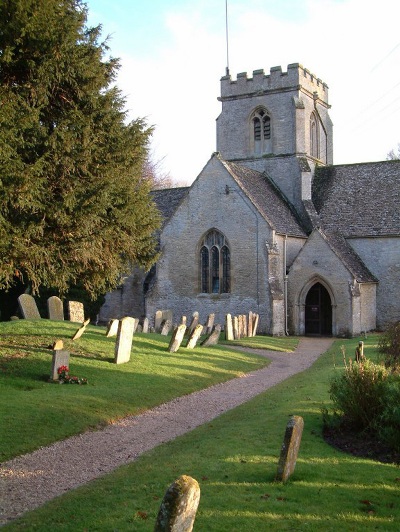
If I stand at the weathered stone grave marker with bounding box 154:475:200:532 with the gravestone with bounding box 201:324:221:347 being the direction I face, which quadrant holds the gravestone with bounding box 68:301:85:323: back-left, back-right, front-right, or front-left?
front-left

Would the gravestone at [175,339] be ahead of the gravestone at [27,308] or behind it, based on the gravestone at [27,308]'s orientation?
ahead

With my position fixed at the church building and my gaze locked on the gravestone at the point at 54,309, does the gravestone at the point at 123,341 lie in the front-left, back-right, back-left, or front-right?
front-left

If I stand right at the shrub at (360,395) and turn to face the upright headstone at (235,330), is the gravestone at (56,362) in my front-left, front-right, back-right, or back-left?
front-left

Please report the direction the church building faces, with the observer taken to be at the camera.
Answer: facing the viewer

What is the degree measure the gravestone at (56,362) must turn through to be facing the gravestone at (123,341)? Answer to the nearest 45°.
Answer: approximately 90° to its left

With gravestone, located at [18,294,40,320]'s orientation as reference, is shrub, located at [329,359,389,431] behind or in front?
in front

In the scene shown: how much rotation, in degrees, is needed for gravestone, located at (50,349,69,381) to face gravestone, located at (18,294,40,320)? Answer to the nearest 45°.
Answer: approximately 135° to its left

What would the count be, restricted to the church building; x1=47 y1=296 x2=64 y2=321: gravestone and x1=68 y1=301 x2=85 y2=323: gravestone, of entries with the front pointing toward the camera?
3

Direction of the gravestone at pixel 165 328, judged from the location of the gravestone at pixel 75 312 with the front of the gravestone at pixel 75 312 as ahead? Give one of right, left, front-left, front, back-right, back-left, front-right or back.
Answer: left

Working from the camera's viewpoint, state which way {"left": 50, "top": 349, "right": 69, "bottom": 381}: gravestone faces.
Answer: facing the viewer and to the right of the viewer

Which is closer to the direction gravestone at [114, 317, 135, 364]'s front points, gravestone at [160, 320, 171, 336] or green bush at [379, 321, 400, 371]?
the green bush

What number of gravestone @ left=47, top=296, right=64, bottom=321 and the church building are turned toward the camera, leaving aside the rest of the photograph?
2

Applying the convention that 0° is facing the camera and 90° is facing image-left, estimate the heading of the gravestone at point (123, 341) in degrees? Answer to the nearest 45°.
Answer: approximately 315°

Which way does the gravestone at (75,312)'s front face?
toward the camera
